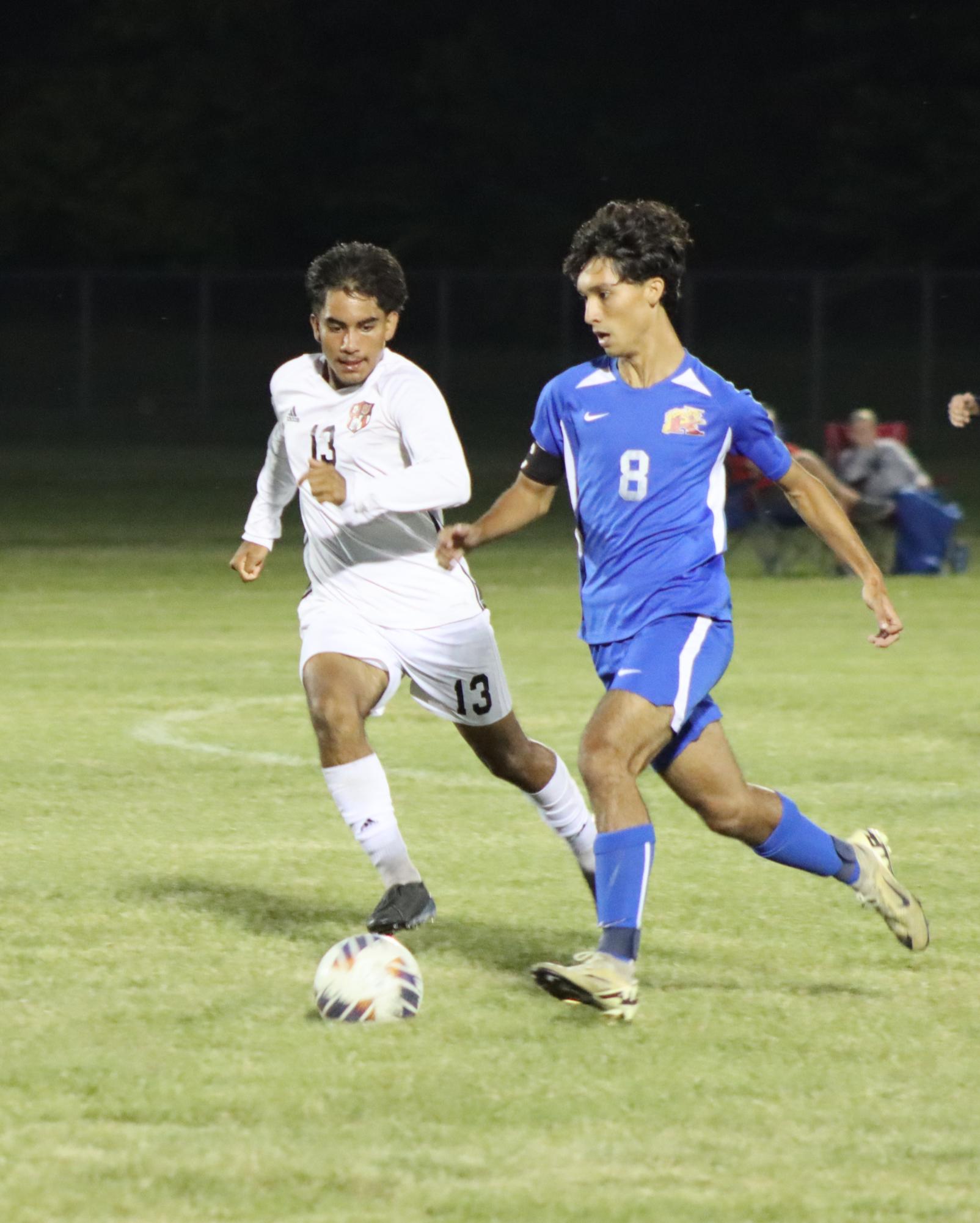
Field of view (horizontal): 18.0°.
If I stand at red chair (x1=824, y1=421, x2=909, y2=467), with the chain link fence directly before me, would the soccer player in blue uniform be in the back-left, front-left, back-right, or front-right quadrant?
back-left

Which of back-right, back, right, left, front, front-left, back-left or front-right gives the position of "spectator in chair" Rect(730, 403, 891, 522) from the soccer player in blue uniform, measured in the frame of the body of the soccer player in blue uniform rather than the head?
back-right

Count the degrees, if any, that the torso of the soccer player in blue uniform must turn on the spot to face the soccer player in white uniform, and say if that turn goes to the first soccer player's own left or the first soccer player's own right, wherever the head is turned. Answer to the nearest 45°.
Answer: approximately 90° to the first soccer player's own right

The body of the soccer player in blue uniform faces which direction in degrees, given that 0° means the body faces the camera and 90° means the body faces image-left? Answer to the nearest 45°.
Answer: approximately 45°

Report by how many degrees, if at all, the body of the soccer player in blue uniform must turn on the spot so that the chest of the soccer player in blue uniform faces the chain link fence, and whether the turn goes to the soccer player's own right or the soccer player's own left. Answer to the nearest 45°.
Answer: approximately 135° to the soccer player's own right

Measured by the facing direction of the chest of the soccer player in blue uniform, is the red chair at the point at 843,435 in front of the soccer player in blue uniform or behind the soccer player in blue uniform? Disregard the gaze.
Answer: behind
